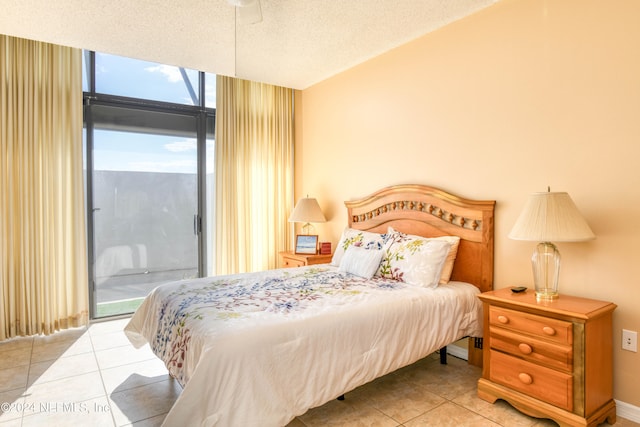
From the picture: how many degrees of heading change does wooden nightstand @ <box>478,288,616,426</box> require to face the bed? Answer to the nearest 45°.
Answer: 0° — it already faces it

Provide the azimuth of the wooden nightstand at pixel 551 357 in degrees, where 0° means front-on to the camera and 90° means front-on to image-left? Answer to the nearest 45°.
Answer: approximately 45°

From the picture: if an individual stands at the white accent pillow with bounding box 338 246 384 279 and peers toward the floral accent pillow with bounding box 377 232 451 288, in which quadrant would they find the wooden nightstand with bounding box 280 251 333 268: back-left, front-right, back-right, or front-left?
back-left

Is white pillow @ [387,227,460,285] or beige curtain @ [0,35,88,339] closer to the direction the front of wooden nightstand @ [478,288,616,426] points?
the beige curtain

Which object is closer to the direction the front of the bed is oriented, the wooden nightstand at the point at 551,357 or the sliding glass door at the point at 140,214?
the sliding glass door

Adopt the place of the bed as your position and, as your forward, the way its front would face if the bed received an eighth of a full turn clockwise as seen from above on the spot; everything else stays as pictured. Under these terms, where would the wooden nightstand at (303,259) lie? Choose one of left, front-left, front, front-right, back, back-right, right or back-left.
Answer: right

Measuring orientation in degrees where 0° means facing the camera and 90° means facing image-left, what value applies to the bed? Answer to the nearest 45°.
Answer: approximately 45°

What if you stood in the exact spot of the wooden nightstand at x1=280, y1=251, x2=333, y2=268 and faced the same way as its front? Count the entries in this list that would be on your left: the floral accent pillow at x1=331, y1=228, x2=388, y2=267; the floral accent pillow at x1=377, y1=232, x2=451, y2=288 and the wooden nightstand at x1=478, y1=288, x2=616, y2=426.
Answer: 3

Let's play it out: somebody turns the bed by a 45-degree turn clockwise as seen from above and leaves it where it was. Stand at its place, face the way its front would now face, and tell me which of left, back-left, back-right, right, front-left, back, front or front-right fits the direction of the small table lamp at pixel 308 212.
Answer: right

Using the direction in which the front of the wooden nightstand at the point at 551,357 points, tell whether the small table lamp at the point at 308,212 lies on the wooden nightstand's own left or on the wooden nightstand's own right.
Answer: on the wooden nightstand's own right

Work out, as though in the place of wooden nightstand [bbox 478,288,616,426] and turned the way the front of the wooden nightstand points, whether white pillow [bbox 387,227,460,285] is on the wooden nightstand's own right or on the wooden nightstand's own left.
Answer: on the wooden nightstand's own right
